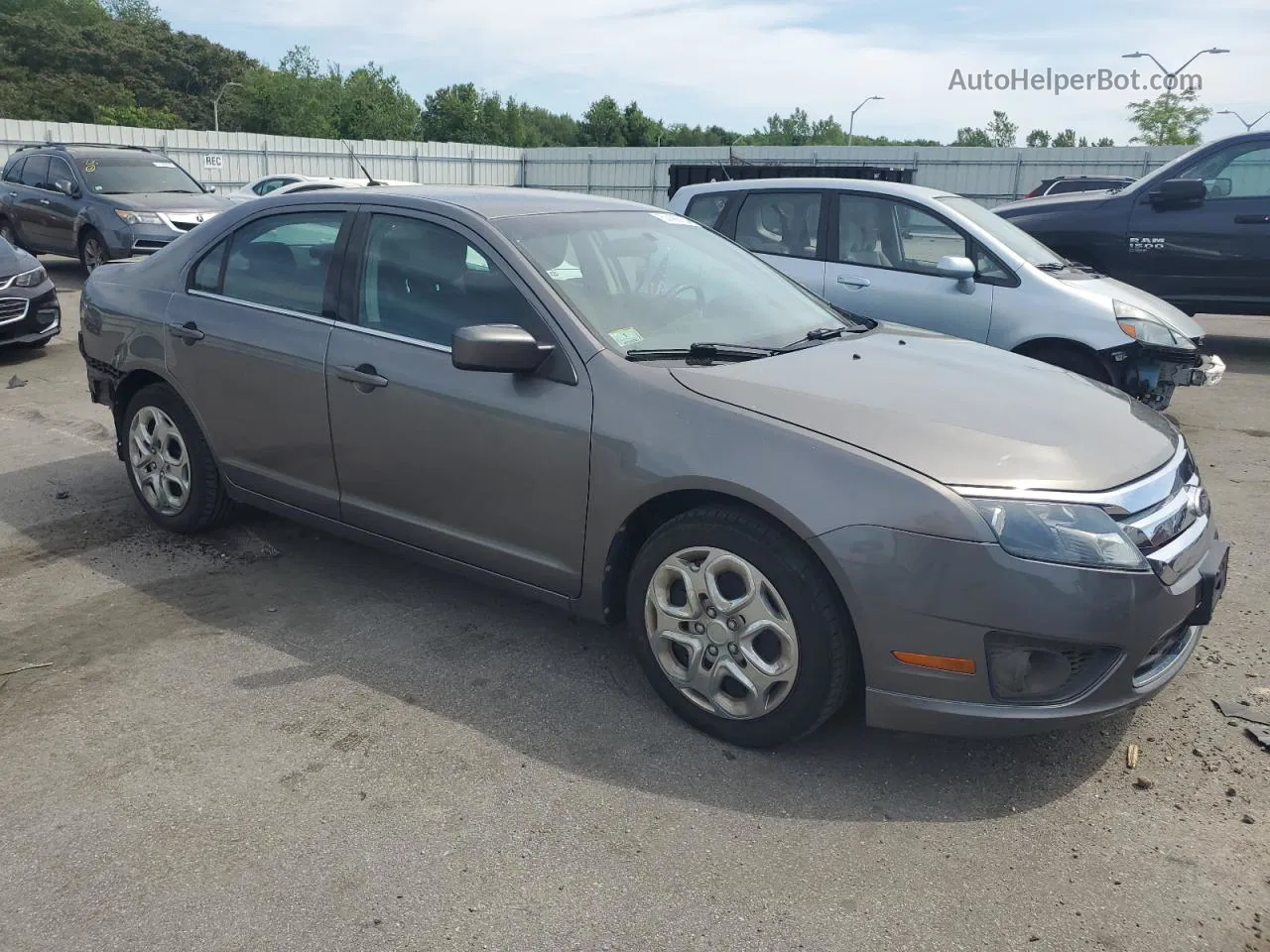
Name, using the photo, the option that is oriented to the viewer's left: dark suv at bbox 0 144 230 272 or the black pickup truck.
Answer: the black pickup truck

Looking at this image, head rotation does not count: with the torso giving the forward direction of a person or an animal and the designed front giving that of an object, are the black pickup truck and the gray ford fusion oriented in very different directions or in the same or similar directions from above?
very different directions

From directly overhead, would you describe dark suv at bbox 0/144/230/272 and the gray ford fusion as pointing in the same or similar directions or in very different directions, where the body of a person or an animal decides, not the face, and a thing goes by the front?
same or similar directions

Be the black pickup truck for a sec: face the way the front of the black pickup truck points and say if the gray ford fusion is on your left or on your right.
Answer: on your left

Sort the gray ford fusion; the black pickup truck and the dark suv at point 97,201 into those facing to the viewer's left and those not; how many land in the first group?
1

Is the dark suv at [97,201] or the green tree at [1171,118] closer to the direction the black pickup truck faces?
the dark suv

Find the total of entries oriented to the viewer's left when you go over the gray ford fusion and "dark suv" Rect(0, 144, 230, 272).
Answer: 0

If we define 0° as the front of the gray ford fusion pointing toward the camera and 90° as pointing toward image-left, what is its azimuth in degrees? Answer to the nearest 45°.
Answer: approximately 315°

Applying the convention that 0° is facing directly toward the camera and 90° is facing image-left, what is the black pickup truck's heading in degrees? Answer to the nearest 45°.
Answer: approximately 90°

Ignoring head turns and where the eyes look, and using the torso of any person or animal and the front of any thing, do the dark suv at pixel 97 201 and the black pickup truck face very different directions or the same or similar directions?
very different directions

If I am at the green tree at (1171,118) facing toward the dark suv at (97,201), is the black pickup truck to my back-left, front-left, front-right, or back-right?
front-left

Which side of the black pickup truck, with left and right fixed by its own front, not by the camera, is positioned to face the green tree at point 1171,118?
right

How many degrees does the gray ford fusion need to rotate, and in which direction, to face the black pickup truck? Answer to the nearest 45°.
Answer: approximately 90° to its left

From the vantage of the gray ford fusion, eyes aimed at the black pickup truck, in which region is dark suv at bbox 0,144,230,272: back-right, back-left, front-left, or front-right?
front-left

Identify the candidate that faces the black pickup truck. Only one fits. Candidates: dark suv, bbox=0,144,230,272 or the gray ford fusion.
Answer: the dark suv

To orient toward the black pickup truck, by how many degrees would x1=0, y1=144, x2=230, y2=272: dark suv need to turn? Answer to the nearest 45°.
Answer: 0° — it already faces it

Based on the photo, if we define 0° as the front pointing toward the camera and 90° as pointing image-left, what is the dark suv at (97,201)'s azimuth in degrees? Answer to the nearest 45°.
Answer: approximately 315°

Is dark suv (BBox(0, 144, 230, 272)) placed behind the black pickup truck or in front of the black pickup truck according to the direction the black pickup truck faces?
in front
